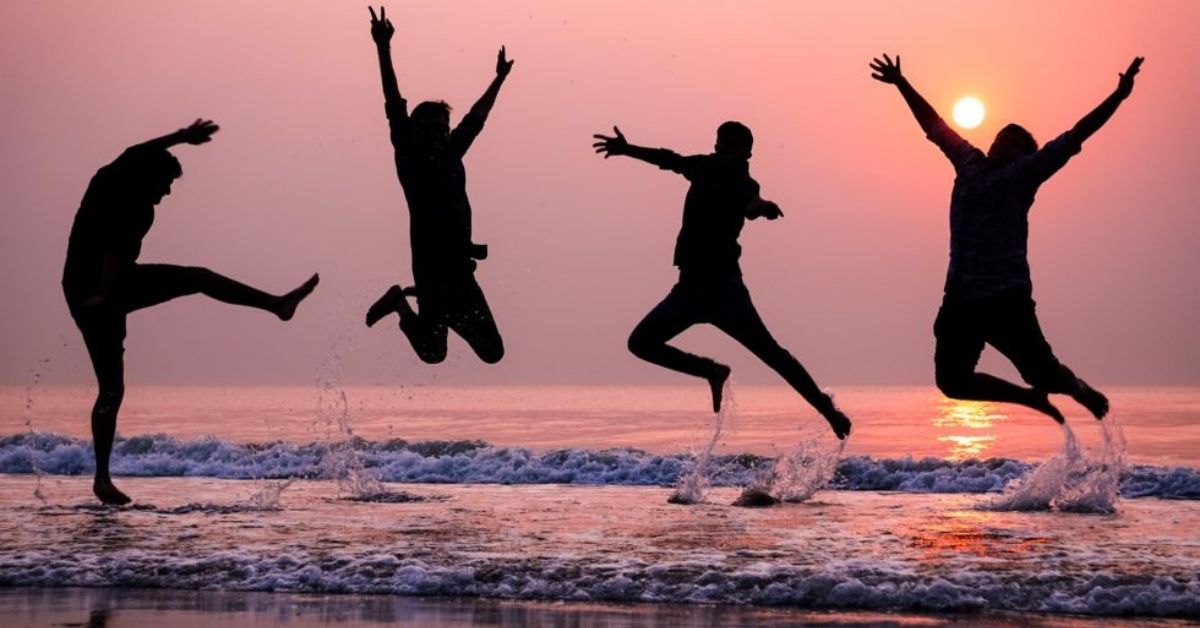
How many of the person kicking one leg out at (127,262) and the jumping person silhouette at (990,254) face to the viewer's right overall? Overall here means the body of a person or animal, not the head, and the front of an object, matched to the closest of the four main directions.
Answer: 1

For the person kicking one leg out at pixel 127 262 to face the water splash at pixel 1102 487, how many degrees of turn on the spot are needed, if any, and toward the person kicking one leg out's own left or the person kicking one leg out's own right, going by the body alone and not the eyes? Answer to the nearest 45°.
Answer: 0° — they already face it

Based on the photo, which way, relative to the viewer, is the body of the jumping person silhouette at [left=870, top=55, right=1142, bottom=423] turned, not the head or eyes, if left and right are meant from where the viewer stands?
facing the viewer and to the left of the viewer

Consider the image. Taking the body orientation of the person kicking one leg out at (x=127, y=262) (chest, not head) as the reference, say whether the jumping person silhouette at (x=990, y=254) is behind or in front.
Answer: in front

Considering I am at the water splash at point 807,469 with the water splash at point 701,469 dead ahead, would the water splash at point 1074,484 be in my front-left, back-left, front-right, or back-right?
back-left

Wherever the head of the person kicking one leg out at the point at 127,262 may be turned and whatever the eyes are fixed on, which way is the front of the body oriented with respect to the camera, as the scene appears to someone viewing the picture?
to the viewer's right

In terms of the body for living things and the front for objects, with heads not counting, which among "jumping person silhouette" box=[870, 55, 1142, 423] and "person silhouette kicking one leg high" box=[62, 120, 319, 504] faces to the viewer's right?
"person silhouette kicking one leg high" box=[62, 120, 319, 504]

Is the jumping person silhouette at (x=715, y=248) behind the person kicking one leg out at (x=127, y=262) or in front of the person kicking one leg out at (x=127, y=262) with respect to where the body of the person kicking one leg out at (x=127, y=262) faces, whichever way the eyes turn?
in front

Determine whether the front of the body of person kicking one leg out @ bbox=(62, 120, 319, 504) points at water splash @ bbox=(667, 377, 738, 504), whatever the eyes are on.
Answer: yes
